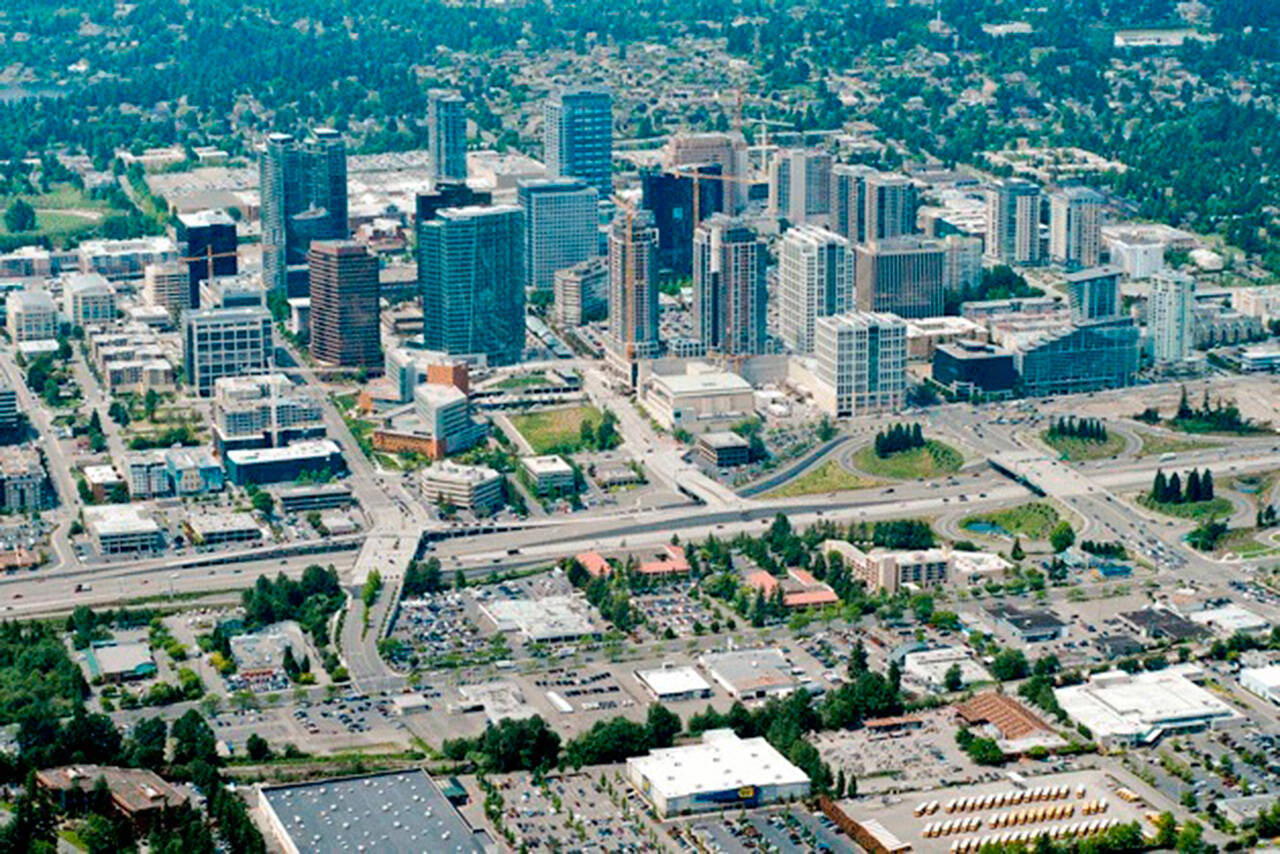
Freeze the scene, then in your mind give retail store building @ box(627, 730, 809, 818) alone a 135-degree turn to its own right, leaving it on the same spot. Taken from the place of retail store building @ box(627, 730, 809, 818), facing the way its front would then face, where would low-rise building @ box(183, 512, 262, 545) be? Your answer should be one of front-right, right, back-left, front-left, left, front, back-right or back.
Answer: front

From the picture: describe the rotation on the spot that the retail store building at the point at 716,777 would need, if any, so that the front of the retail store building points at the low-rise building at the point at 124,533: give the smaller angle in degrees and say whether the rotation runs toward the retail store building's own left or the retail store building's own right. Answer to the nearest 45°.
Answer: approximately 135° to the retail store building's own right

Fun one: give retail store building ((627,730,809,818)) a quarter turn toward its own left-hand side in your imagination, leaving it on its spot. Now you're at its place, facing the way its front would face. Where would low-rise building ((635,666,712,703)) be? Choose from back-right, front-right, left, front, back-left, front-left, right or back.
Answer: left

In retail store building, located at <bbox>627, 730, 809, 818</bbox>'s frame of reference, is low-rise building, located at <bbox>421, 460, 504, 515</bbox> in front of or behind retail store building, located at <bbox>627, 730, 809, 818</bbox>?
behind

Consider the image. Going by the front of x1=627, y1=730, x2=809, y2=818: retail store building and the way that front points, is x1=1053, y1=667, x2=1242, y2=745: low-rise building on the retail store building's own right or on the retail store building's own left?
on the retail store building's own left

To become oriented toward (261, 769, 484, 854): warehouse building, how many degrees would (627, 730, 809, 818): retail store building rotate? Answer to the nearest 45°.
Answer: approximately 90° to its right

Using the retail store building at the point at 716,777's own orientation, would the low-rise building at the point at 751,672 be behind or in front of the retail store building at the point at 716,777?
behind

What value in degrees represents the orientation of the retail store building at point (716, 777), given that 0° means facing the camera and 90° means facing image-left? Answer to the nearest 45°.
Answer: approximately 0°

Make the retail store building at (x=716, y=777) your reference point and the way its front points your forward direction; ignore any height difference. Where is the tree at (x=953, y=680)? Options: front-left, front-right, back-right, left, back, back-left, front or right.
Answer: back-left
